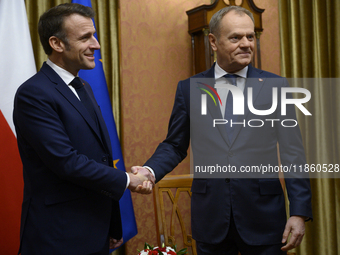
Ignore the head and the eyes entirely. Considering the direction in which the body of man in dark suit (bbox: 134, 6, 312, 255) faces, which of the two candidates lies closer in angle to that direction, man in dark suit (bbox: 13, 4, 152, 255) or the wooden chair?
the man in dark suit

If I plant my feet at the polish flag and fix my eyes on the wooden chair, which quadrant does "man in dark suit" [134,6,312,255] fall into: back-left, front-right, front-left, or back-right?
front-right

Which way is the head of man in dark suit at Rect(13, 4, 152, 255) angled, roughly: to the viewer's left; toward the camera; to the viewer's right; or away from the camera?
to the viewer's right

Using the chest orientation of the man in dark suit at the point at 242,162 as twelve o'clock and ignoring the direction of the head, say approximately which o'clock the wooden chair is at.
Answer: The wooden chair is roughly at 5 o'clock from the man in dark suit.

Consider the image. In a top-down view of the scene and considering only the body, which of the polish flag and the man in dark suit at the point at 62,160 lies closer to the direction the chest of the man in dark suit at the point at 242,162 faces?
the man in dark suit

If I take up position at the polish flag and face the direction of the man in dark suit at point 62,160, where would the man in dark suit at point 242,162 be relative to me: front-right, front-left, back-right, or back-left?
front-left

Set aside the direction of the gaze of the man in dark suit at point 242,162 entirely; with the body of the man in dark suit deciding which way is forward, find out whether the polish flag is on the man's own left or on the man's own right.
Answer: on the man's own right

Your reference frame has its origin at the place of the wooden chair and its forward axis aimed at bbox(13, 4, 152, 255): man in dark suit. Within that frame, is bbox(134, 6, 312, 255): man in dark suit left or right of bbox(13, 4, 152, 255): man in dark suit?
left

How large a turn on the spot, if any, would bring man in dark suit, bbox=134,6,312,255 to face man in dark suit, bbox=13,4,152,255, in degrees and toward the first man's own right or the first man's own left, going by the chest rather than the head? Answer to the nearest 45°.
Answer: approximately 90° to the first man's own right

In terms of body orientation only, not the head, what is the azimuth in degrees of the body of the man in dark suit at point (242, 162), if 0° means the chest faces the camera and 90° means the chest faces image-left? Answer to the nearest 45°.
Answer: approximately 0°
